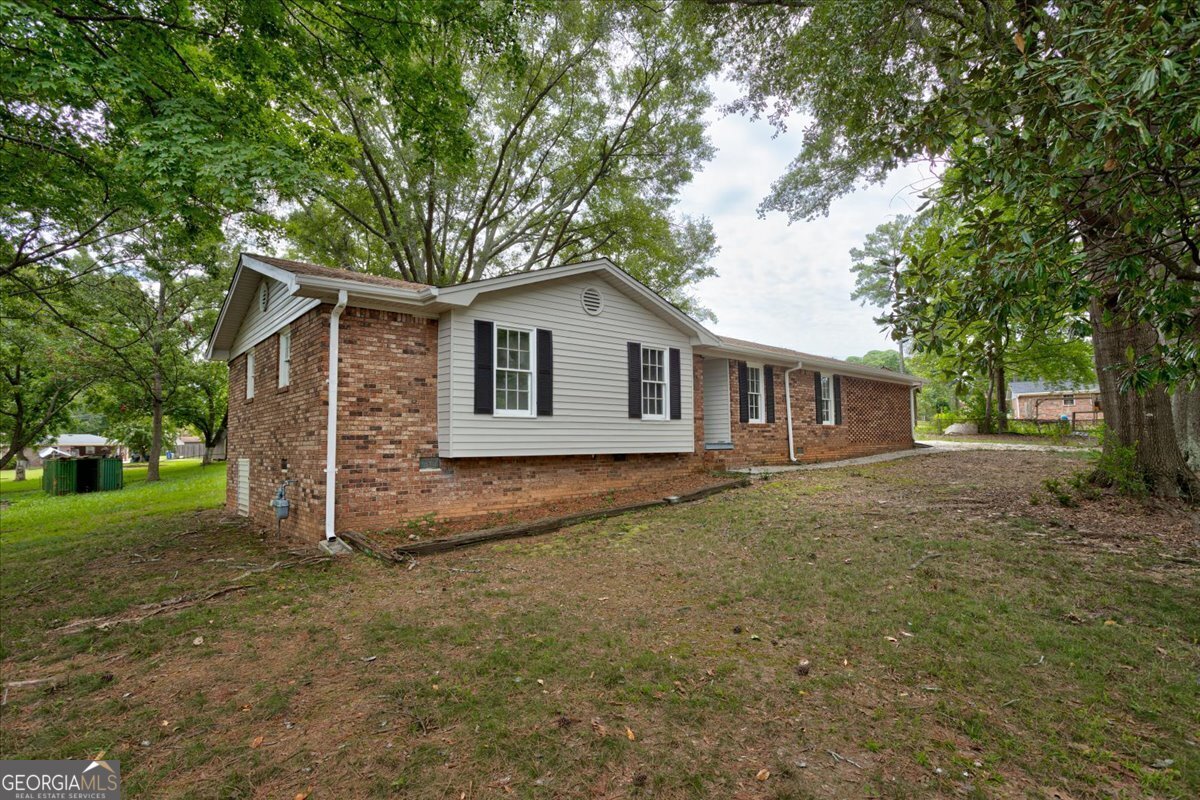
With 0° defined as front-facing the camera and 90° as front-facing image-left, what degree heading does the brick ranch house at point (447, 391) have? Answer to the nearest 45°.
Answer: approximately 315°

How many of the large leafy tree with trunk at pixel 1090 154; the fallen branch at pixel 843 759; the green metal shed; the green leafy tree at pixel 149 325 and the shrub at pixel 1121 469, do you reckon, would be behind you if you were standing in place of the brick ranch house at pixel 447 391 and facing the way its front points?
2

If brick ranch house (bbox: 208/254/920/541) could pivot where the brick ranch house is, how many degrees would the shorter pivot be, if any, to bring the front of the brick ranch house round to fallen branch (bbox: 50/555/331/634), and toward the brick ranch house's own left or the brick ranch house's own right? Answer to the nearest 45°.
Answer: approximately 90° to the brick ranch house's own right

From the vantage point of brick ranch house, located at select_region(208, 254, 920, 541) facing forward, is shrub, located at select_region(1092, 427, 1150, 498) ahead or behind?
ahead

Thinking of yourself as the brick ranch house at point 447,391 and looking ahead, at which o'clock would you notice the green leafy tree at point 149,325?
The green leafy tree is roughly at 6 o'clock from the brick ranch house.

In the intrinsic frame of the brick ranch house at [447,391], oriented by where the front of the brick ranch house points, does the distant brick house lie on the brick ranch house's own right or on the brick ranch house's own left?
on the brick ranch house's own left

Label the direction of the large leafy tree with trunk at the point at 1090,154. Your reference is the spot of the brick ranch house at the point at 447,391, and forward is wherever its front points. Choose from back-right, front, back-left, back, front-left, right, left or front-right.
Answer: front

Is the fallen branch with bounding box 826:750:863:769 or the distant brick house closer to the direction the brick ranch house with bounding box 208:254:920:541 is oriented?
the fallen branch

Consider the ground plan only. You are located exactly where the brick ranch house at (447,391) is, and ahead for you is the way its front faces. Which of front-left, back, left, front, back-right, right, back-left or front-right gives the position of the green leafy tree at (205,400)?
back

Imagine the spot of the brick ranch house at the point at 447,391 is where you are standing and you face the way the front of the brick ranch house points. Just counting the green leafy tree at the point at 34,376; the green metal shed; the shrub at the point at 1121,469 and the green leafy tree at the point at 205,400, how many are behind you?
3

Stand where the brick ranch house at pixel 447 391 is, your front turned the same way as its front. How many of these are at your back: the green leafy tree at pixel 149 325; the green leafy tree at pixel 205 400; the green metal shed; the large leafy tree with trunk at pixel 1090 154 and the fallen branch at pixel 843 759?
3

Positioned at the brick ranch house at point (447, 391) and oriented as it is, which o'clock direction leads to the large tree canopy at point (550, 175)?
The large tree canopy is roughly at 8 o'clock from the brick ranch house.
